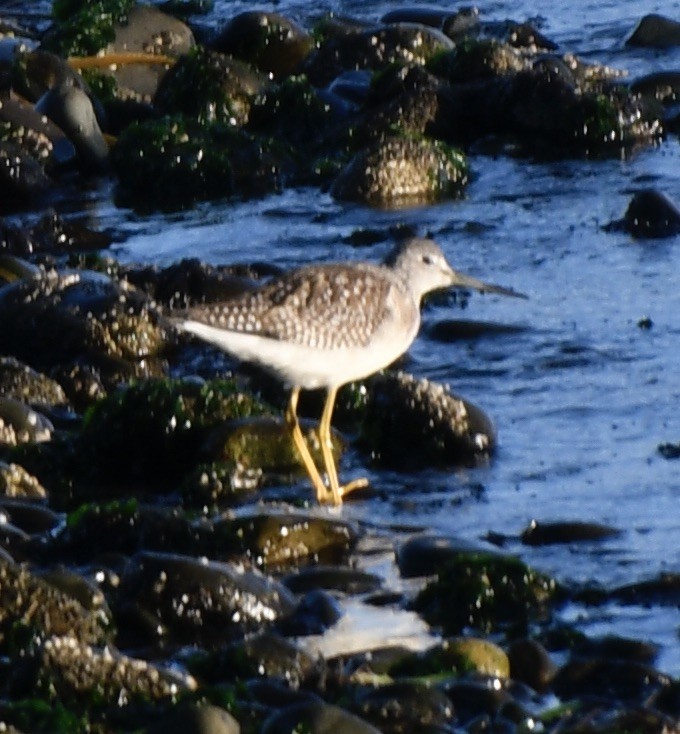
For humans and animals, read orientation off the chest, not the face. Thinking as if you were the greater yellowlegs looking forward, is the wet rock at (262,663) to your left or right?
on your right

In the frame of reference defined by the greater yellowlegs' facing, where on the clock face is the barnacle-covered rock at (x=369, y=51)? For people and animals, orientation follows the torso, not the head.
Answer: The barnacle-covered rock is roughly at 9 o'clock from the greater yellowlegs.

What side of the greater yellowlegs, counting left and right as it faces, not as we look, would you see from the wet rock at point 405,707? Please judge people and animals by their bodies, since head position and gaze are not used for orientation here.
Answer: right

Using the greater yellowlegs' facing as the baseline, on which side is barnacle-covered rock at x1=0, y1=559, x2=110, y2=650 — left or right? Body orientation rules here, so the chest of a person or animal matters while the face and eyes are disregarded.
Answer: on its right

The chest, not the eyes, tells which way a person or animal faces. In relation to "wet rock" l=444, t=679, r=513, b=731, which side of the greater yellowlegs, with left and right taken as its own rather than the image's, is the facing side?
right

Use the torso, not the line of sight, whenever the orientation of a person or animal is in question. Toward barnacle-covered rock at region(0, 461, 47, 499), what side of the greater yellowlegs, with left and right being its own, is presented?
back

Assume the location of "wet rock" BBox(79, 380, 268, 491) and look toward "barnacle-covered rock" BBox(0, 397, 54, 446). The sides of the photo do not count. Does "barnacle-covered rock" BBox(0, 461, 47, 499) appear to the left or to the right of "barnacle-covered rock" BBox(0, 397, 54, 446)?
left

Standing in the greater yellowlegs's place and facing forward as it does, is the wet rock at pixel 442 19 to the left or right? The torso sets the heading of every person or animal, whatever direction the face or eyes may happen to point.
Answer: on its left

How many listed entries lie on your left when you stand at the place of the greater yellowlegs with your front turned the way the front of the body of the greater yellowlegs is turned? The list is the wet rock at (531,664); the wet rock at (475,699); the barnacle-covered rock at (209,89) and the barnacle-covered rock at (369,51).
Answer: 2

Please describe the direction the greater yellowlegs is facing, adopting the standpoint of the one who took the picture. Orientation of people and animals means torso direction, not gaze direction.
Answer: facing to the right of the viewer

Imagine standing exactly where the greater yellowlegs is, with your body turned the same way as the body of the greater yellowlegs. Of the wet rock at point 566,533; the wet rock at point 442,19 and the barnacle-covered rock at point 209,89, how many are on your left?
2

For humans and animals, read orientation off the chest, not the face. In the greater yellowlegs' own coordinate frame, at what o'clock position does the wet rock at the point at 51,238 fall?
The wet rock is roughly at 8 o'clock from the greater yellowlegs.

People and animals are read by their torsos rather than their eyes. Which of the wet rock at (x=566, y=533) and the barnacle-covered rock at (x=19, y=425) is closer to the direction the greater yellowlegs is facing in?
the wet rock
